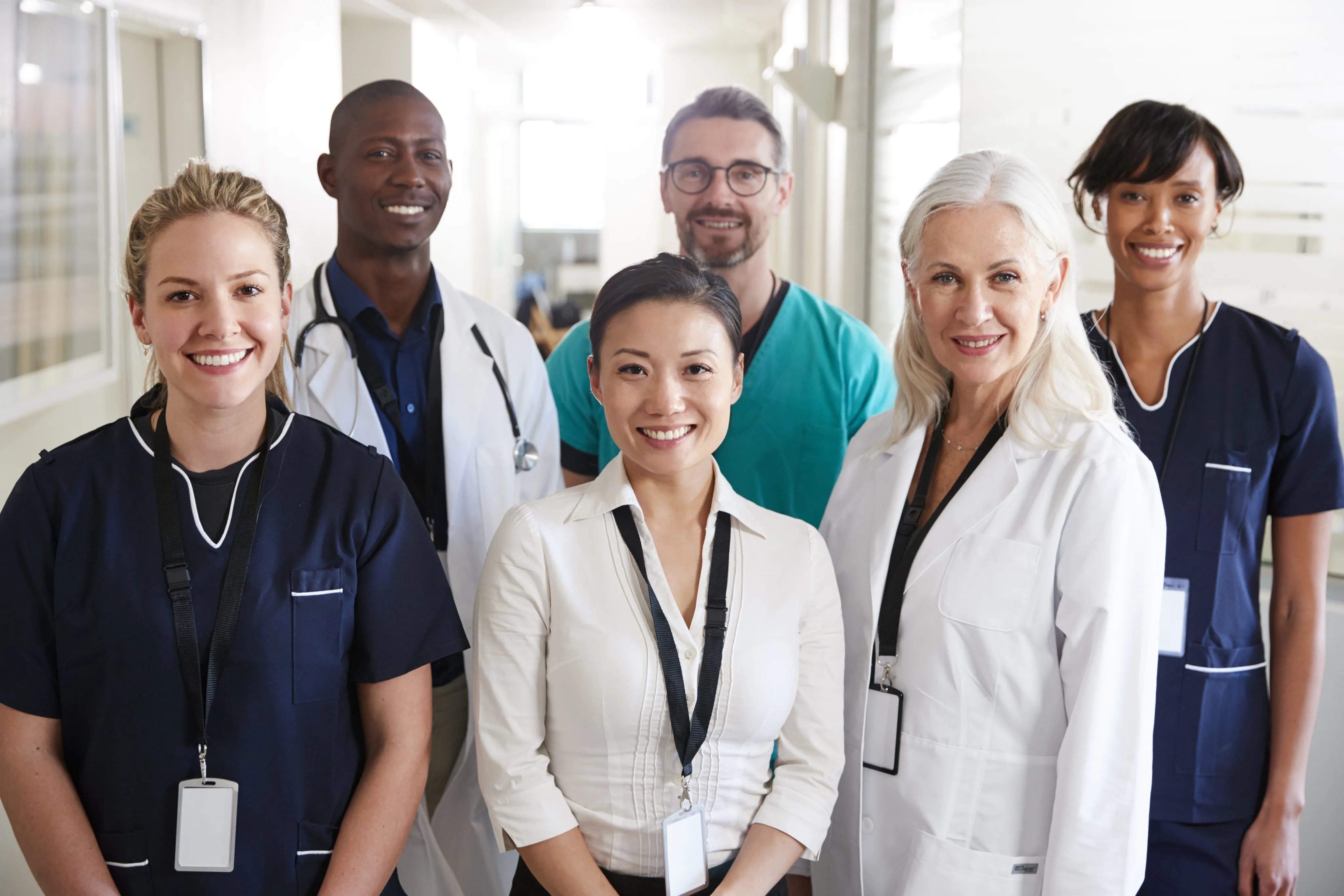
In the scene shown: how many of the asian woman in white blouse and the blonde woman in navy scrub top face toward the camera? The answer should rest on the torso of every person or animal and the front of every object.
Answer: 2

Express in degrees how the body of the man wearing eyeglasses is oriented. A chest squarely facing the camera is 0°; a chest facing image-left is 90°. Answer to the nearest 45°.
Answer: approximately 0°

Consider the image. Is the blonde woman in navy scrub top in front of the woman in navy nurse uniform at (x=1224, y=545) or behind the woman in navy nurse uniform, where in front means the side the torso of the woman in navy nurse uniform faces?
in front

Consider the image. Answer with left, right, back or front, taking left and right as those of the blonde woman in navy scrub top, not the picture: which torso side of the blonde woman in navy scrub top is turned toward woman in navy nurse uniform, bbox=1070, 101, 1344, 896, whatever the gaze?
left

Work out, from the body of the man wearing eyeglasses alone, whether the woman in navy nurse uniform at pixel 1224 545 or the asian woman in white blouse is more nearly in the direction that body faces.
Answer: the asian woman in white blouse

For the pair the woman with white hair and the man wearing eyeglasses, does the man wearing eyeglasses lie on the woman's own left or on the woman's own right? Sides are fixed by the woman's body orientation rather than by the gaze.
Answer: on the woman's own right

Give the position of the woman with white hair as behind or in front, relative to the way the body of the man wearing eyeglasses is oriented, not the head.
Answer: in front
